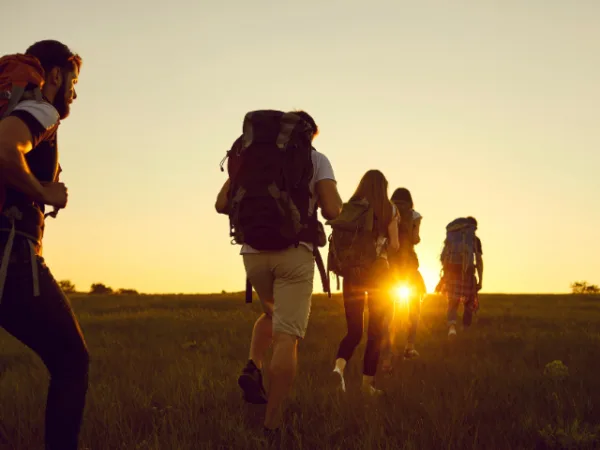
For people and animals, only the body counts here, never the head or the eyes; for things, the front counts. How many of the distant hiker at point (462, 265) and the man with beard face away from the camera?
1

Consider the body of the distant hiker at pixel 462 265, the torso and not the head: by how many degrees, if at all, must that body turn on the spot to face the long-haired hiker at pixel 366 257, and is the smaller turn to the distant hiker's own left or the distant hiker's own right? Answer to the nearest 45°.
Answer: approximately 180°

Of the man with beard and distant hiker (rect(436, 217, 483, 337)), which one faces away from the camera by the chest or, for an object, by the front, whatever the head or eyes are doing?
the distant hiker

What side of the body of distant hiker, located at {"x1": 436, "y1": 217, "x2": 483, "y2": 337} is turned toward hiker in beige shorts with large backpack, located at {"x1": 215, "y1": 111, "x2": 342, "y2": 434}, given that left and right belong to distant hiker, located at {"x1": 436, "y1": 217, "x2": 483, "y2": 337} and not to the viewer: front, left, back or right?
back

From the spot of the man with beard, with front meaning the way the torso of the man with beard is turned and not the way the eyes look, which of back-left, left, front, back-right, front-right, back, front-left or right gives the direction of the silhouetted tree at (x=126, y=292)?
left

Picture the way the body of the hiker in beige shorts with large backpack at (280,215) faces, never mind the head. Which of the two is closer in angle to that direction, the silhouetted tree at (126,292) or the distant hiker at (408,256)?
the distant hiker

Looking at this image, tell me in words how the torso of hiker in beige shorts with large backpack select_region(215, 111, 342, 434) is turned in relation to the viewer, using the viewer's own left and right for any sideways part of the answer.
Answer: facing away from the viewer and to the right of the viewer

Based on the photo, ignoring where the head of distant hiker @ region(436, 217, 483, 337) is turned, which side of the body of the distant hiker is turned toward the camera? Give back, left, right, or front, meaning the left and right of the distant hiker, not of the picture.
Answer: back

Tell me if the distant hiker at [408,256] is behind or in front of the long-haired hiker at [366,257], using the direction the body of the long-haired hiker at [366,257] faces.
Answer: in front

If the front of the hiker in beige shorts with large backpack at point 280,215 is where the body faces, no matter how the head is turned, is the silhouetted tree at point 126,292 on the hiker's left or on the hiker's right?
on the hiker's left

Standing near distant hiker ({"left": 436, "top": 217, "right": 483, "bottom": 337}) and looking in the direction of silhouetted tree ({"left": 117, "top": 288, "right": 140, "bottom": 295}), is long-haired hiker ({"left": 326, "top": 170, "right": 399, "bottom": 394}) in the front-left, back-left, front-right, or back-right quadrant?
back-left

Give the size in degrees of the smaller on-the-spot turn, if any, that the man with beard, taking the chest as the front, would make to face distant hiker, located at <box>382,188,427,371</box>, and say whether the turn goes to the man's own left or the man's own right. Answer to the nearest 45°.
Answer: approximately 45° to the man's own left

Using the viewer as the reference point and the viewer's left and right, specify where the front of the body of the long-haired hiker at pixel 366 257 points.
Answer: facing away from the viewer and to the right of the viewer

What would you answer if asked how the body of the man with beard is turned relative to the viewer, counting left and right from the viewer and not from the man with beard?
facing to the right of the viewer

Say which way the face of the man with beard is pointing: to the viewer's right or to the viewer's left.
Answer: to the viewer's right

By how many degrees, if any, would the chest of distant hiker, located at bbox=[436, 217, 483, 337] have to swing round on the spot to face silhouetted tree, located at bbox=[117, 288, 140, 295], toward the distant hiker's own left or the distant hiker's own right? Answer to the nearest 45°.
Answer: approximately 45° to the distant hiker's own left
